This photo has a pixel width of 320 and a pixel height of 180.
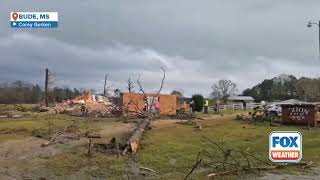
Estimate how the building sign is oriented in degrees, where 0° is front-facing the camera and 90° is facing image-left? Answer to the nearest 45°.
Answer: approximately 0°

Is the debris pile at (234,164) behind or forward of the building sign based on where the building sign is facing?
forward
